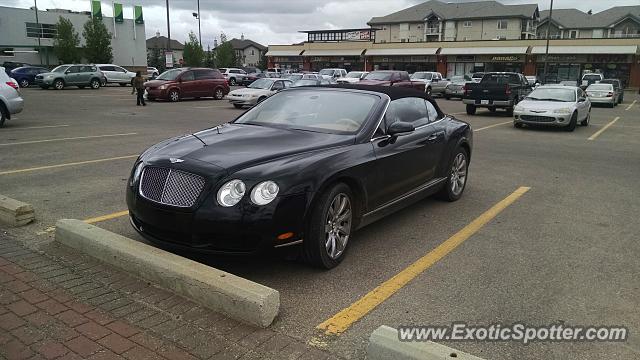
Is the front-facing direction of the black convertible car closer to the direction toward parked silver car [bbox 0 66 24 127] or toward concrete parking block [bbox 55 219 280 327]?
the concrete parking block

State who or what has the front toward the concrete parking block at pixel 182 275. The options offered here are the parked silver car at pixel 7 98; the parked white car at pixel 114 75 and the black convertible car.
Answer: the black convertible car

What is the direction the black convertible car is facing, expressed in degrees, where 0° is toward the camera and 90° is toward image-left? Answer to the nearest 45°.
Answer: approximately 45°

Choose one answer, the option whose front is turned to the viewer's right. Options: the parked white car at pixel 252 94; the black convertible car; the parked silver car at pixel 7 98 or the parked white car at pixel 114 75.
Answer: the parked white car at pixel 114 75

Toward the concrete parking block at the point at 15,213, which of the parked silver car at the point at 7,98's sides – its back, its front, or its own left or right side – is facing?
left

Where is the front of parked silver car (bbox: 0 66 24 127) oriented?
to the viewer's left

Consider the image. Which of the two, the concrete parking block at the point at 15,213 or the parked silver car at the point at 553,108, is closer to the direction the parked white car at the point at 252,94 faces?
the concrete parking block

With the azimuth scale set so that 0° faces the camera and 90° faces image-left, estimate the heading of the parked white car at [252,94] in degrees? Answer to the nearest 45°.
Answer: approximately 45°

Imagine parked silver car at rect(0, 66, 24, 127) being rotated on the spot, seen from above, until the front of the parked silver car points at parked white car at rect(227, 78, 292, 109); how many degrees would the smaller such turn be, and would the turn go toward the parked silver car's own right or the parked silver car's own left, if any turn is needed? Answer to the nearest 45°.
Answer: approximately 135° to the parked silver car's own right

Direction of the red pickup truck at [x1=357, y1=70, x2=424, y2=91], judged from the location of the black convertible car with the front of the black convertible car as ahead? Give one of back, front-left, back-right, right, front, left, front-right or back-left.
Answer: back-right

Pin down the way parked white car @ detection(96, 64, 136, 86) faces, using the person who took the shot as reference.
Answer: facing to the right of the viewer

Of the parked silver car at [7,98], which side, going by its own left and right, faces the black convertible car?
left

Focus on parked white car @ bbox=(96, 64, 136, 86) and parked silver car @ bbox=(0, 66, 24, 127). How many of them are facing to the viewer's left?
1

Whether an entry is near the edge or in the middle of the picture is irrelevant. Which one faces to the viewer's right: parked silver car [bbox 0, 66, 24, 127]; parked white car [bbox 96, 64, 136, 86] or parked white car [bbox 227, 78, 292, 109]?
parked white car [bbox 96, 64, 136, 86]
